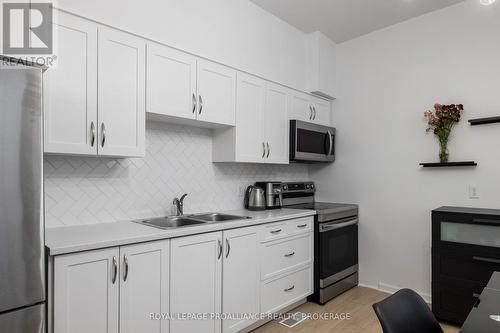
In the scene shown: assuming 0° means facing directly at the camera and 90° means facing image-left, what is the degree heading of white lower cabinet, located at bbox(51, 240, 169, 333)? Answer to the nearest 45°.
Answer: approximately 315°

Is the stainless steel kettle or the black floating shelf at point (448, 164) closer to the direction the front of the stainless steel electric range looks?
the black floating shelf

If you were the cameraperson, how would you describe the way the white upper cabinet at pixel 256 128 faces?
facing the viewer and to the right of the viewer

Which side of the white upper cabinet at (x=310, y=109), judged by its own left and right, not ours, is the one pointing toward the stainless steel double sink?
right

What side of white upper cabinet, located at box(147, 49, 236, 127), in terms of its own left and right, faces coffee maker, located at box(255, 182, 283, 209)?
left

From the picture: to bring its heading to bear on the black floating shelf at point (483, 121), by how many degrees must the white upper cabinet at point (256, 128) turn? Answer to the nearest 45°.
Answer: approximately 45° to its left

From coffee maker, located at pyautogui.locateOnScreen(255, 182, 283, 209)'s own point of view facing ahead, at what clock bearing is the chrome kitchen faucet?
The chrome kitchen faucet is roughly at 3 o'clock from the coffee maker.

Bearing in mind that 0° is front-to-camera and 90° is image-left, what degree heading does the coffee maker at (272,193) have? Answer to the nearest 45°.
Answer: approximately 315°

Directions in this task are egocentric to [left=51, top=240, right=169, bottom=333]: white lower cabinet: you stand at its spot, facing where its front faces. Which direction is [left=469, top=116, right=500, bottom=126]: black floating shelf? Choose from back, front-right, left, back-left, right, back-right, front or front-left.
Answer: front-left

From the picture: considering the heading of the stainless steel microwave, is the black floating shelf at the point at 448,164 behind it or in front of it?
in front

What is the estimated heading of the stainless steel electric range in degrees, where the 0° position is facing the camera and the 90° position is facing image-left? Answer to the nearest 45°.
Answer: approximately 315°
